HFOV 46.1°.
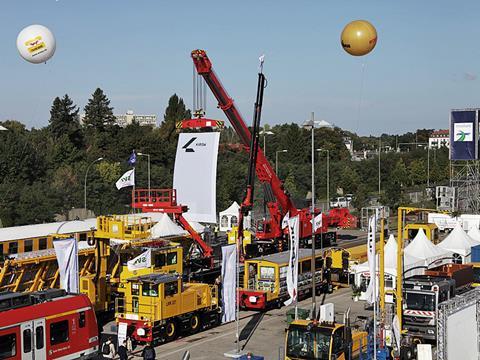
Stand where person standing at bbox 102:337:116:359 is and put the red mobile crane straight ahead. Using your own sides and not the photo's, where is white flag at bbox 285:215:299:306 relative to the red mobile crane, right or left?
right

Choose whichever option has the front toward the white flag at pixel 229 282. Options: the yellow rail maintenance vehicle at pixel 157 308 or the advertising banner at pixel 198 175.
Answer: the advertising banner

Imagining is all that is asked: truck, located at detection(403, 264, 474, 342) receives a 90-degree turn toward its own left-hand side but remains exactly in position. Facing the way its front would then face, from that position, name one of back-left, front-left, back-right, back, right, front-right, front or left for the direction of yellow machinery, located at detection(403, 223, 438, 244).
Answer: back-left

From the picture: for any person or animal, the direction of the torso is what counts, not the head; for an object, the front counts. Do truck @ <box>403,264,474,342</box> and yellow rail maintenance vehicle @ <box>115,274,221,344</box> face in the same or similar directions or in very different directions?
same or similar directions

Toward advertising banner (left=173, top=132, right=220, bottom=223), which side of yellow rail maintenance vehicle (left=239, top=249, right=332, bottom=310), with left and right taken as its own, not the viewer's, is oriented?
right

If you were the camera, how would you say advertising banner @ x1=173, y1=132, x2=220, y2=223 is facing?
facing the viewer

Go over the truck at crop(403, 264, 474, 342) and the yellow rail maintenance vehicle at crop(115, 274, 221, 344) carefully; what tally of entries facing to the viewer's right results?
0

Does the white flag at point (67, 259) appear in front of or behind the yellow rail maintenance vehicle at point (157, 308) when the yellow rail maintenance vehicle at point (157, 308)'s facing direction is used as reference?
in front

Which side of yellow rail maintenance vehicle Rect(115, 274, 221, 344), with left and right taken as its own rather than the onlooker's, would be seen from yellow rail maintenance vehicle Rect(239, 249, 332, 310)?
back

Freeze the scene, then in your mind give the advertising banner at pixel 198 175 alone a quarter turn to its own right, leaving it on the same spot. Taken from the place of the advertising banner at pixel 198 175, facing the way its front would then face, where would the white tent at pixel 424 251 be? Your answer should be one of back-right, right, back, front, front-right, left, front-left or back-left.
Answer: back

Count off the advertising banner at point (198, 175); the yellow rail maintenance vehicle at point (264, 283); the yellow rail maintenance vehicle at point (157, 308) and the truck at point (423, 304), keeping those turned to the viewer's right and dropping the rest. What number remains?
0

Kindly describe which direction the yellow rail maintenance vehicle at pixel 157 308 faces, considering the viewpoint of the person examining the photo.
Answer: facing the viewer and to the left of the viewer

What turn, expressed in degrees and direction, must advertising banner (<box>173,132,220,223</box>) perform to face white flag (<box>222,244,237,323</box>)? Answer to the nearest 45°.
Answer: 0° — it already faces it

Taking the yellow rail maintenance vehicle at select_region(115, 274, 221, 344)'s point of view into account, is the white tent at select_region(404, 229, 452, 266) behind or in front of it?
behind
